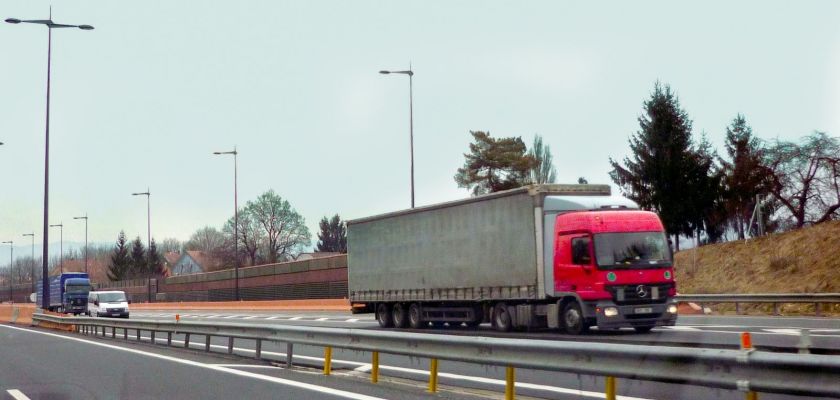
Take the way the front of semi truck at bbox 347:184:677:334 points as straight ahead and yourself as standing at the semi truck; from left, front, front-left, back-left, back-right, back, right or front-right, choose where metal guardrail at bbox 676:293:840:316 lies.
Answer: left

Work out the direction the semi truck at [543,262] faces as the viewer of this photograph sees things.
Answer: facing the viewer and to the right of the viewer

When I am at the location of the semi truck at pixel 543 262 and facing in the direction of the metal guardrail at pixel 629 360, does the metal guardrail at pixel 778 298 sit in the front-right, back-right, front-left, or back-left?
back-left

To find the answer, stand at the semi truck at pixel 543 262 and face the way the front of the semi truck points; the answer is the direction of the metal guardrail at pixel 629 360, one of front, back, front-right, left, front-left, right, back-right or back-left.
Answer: front-right
